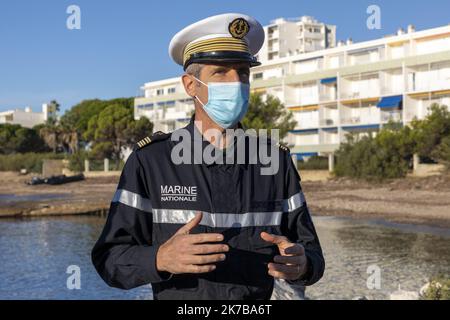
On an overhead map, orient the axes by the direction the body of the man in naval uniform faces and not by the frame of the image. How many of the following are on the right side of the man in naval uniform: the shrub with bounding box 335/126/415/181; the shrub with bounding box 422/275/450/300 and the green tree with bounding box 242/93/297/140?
0

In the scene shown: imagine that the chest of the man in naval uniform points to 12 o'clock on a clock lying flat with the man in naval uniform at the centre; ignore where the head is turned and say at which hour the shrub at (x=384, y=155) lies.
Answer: The shrub is roughly at 8 o'clock from the man in naval uniform.

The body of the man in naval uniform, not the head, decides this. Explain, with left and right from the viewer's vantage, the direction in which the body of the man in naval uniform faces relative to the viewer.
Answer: facing the viewer and to the right of the viewer

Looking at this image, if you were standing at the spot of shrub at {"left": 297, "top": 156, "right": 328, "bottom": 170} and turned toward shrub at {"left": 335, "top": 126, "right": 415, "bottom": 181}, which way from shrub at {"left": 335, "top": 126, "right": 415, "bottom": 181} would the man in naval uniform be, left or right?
right

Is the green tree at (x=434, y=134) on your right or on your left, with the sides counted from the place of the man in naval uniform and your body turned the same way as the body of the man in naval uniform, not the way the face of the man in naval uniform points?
on your left

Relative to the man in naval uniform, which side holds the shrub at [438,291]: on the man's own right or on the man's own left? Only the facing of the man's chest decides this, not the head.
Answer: on the man's own left

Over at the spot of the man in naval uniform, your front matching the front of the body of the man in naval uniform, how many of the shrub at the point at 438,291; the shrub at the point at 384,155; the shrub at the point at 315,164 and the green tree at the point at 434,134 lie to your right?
0

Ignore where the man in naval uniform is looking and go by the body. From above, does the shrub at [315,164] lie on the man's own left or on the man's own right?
on the man's own left

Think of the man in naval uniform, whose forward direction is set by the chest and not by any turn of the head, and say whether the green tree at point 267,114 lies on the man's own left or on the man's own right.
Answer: on the man's own left
